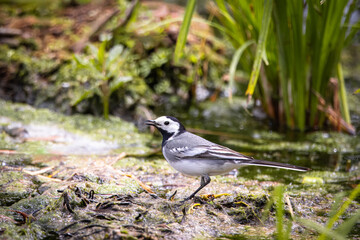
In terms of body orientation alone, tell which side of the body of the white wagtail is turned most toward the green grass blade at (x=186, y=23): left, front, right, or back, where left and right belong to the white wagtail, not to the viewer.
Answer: right

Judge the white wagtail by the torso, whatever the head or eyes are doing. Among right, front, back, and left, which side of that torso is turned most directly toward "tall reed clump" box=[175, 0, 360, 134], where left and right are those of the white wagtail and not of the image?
right

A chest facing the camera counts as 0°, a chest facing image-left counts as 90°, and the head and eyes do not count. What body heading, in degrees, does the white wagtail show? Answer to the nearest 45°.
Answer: approximately 90°

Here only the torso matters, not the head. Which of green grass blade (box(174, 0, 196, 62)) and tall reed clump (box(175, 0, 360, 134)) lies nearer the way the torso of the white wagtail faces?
the green grass blade
